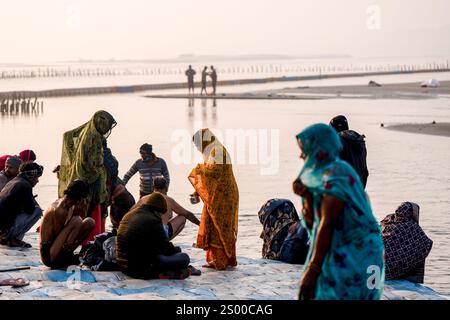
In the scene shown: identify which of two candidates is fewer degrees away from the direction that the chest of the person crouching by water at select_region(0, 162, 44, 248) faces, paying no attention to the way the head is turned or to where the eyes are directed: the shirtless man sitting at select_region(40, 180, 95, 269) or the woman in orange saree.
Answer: the woman in orange saree

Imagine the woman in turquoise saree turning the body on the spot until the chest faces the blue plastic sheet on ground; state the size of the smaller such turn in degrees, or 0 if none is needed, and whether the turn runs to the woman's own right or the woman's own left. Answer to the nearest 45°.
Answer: approximately 45° to the woman's own right

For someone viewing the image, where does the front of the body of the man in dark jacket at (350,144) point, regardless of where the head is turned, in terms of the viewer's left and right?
facing away from the viewer and to the left of the viewer

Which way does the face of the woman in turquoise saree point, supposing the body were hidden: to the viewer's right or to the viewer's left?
to the viewer's left

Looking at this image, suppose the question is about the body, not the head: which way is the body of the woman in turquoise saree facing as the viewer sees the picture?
to the viewer's left

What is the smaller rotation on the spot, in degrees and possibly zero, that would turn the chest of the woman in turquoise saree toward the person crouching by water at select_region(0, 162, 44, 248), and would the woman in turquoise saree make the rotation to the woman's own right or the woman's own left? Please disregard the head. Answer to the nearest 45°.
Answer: approximately 45° to the woman's own right

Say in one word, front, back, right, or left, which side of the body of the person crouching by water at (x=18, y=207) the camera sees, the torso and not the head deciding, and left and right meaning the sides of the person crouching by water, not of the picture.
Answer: right

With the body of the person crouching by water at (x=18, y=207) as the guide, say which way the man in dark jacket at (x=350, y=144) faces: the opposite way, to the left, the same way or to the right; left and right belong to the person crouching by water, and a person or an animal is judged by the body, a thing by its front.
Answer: to the left

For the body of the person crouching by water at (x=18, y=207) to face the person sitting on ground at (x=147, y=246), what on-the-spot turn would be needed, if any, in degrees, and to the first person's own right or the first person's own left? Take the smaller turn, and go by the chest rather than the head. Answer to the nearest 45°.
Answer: approximately 45° to the first person's own right
